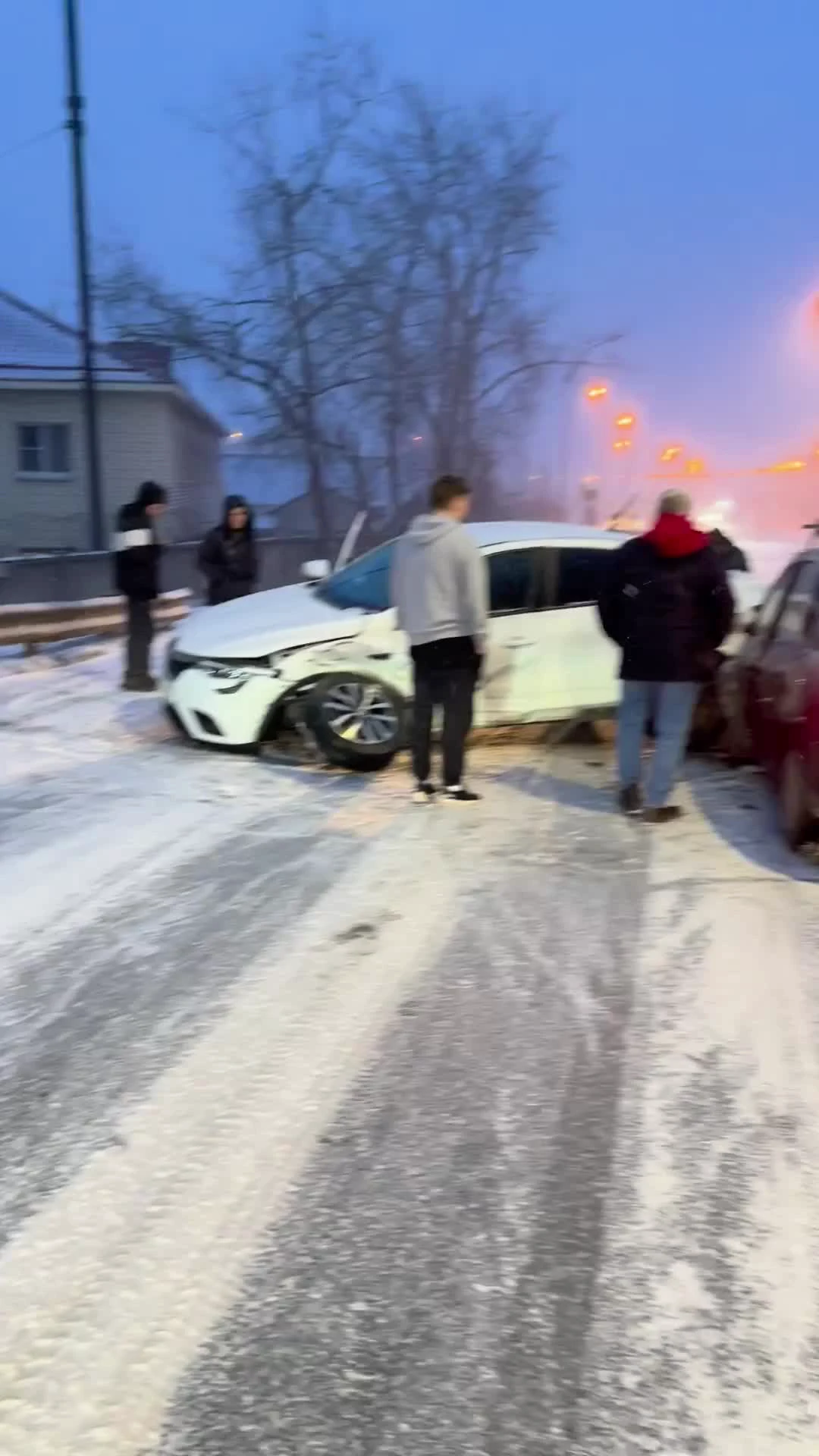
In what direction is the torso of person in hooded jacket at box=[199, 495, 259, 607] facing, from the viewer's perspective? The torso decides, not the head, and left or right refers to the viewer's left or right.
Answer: facing the viewer and to the right of the viewer

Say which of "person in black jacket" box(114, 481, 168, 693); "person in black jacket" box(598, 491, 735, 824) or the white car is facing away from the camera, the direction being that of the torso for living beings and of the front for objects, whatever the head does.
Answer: "person in black jacket" box(598, 491, 735, 824)

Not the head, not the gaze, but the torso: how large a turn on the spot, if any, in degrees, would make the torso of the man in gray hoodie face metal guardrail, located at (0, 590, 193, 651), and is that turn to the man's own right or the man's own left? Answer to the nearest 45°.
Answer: approximately 90° to the man's own left

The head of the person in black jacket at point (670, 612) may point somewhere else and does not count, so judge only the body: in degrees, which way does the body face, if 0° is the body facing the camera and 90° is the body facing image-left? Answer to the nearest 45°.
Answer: approximately 180°

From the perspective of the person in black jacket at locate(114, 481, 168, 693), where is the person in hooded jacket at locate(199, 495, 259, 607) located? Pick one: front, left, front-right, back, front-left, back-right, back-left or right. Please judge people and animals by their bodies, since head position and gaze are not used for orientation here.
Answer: front-left

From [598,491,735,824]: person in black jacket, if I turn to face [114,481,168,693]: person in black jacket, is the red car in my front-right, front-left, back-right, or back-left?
back-right

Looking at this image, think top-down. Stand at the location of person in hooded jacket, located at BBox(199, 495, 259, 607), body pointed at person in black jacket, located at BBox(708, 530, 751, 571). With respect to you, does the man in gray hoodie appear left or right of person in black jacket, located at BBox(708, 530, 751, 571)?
right

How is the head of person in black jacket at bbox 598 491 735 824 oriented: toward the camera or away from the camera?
away from the camera

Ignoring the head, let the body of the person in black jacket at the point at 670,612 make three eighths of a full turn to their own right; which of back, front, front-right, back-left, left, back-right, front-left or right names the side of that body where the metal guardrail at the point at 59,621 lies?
back

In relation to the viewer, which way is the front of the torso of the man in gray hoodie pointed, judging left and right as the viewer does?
facing away from the viewer and to the right of the viewer

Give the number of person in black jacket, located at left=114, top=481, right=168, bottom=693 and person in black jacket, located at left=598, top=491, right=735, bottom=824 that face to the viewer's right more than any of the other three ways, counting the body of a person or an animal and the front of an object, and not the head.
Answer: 1

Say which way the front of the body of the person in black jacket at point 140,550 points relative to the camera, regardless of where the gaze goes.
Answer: to the viewer's right
